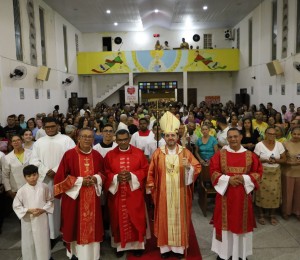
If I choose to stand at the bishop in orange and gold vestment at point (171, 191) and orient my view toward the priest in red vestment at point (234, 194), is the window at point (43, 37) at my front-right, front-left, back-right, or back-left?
back-left

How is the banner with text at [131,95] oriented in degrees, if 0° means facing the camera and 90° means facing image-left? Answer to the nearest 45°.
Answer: approximately 0°

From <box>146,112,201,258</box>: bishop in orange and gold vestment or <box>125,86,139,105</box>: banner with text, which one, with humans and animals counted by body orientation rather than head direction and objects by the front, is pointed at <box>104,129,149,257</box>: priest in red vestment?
the banner with text

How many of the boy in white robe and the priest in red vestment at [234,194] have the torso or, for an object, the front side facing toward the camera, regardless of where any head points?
2

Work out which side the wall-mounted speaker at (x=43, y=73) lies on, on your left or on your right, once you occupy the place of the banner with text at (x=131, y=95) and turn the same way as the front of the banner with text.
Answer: on your right

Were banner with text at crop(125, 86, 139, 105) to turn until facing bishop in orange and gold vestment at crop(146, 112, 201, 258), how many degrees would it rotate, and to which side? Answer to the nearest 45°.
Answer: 0° — it already faces them
